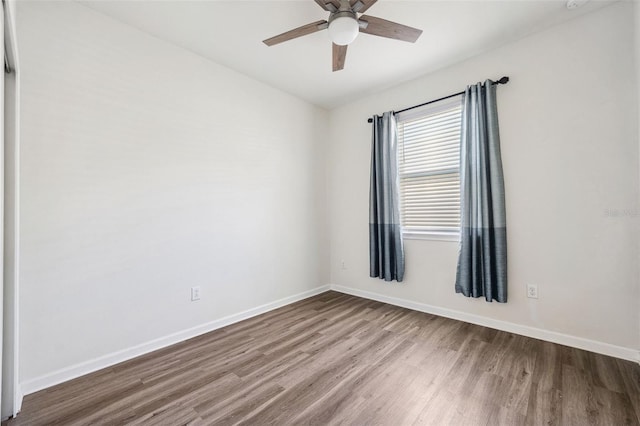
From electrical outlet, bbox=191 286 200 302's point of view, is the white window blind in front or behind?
in front

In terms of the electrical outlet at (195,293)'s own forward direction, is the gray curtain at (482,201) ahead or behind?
ahead

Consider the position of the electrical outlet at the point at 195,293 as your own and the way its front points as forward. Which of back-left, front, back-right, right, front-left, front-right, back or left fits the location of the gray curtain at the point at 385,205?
front-left

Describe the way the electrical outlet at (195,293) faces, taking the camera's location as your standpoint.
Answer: facing the viewer and to the right of the viewer

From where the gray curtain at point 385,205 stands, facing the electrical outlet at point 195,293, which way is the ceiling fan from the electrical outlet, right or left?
left

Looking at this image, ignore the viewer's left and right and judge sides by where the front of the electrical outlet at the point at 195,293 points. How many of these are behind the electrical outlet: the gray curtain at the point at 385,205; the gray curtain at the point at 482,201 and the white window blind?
0
